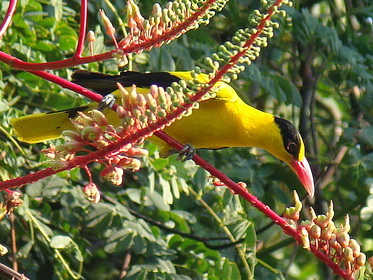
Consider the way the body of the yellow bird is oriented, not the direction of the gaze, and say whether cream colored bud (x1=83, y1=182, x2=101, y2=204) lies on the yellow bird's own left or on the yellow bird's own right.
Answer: on the yellow bird's own right

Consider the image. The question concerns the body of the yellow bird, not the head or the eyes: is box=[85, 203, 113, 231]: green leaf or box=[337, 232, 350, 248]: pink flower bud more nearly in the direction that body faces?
the pink flower bud

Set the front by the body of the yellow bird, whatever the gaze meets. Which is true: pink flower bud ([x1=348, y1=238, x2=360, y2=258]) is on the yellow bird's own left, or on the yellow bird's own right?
on the yellow bird's own right

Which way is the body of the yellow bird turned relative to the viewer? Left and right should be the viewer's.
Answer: facing to the right of the viewer
